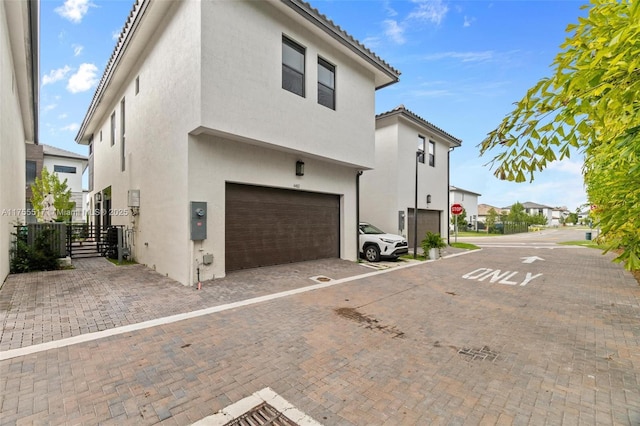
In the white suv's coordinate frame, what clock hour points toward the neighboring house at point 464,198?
The neighboring house is roughly at 8 o'clock from the white suv.

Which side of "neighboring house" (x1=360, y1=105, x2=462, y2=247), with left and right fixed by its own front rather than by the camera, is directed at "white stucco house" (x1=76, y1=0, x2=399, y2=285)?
right

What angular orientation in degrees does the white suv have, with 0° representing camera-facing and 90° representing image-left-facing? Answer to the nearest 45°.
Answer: approximately 315°

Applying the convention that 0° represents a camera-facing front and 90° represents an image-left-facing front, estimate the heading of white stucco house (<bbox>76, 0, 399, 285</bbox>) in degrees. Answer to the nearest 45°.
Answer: approximately 315°

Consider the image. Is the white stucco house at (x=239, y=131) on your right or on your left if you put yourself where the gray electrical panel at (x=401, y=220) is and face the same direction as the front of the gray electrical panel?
on your right

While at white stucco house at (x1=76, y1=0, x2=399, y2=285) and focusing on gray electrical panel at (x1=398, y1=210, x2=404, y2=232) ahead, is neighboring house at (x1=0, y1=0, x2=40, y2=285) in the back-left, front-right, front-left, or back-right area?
back-left

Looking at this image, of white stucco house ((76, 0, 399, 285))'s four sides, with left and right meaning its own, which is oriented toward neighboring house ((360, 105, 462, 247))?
left

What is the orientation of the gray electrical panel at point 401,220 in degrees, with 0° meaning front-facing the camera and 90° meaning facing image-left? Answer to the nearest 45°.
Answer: approximately 315°

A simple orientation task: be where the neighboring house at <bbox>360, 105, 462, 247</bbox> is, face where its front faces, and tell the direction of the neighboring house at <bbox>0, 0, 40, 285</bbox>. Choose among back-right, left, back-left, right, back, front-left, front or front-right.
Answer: right
